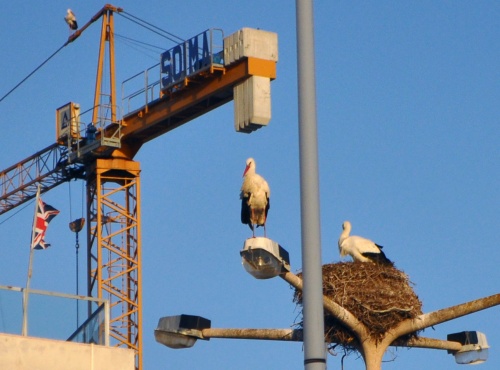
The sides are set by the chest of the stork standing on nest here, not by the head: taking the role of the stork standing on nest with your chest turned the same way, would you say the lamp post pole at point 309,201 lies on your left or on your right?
on your left

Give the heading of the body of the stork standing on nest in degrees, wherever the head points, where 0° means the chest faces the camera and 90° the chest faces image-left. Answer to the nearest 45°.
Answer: approximately 90°

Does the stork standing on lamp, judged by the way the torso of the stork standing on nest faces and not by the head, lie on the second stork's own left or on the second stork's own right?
on the second stork's own left
